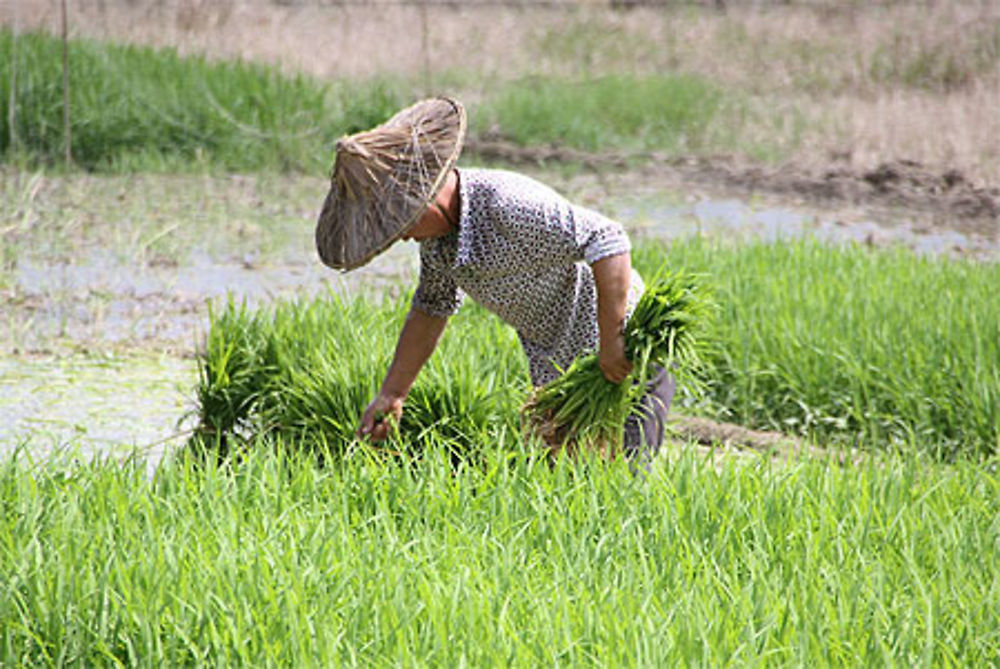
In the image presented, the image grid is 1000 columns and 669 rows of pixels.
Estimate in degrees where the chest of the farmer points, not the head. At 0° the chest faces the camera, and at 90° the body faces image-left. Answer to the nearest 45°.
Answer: approximately 45°

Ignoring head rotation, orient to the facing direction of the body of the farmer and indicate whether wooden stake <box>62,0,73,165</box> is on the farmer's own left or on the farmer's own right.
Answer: on the farmer's own right
